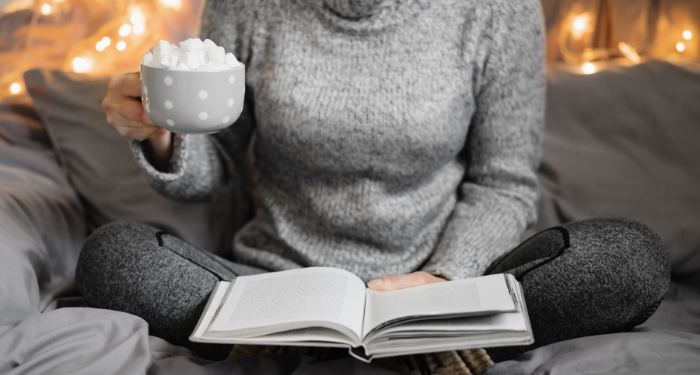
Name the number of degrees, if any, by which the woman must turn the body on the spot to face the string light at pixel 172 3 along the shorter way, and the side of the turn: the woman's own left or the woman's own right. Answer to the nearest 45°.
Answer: approximately 135° to the woman's own right

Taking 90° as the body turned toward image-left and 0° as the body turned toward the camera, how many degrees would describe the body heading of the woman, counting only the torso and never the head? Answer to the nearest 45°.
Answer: approximately 0°

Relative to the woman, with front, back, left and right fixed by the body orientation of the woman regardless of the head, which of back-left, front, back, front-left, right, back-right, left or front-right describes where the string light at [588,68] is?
back-left

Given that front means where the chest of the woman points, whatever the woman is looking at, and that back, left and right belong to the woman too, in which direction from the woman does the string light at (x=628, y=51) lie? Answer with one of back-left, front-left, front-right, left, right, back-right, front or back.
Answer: back-left

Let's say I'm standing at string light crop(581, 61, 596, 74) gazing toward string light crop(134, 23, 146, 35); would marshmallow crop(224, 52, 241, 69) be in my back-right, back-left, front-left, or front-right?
front-left
